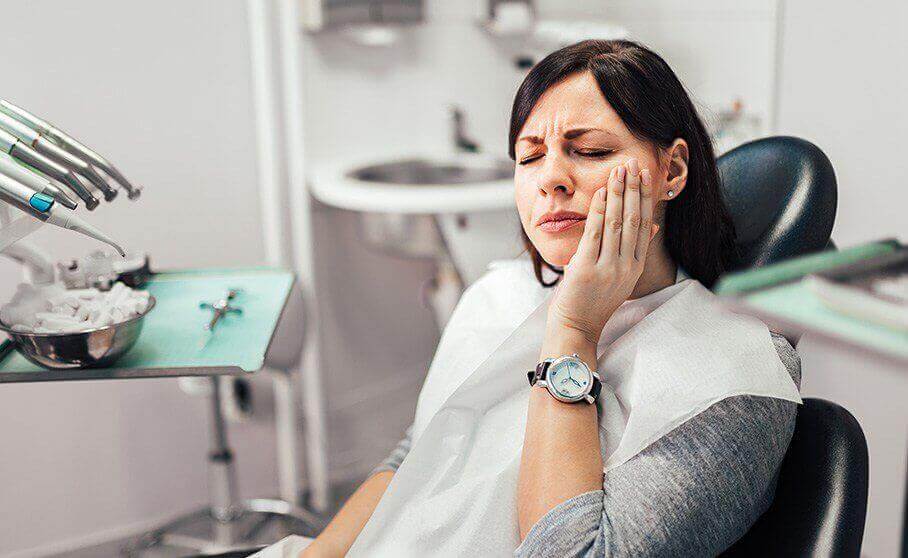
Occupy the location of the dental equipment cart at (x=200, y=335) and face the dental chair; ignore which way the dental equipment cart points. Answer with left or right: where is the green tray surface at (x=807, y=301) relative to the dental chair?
right

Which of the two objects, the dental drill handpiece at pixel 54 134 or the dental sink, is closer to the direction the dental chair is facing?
the dental drill handpiece

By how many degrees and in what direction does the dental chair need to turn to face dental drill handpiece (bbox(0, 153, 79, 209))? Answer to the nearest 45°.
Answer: approximately 45° to its right

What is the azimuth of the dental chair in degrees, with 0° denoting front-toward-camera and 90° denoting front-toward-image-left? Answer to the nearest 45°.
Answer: approximately 45°

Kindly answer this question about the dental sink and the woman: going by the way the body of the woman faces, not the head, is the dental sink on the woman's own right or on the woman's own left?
on the woman's own right

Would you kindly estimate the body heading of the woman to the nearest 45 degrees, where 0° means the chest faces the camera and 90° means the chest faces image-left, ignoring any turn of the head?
approximately 45°

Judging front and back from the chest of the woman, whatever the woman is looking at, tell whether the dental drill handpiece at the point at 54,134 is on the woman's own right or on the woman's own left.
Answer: on the woman's own right

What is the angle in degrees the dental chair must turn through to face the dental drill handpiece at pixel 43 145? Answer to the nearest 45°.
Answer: approximately 45° to its right
